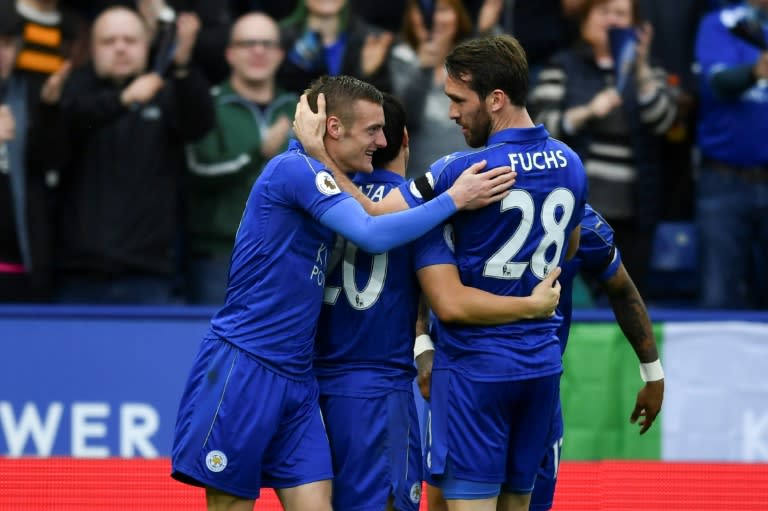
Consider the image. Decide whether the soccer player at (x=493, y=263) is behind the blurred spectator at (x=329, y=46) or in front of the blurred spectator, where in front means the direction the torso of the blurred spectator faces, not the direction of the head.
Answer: in front

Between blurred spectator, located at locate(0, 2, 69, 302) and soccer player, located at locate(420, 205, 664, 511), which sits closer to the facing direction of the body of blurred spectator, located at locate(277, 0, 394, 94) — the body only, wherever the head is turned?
the soccer player

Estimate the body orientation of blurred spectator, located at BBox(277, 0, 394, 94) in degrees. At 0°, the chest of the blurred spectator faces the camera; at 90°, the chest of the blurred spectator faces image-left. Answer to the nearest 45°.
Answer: approximately 0°

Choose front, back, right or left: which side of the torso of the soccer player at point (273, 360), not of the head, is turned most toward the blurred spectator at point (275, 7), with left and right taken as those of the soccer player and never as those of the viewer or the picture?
left

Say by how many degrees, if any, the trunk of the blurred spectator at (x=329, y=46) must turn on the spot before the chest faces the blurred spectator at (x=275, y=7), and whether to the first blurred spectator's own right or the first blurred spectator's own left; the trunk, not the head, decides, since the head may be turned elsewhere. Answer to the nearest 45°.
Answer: approximately 135° to the first blurred spectator's own right

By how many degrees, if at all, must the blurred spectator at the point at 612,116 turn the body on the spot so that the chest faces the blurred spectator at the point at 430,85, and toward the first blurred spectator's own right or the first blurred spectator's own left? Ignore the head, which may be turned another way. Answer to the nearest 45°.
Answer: approximately 90° to the first blurred spectator's own right

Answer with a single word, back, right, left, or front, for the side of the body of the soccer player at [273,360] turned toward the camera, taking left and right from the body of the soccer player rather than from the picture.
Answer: right

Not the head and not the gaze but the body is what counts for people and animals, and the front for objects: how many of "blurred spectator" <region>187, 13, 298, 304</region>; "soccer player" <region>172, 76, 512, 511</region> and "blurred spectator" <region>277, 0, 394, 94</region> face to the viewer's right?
1

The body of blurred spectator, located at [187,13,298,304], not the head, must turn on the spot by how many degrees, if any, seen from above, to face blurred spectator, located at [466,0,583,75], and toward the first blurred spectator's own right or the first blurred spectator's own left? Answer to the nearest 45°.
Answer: approximately 90° to the first blurred spectator's own left

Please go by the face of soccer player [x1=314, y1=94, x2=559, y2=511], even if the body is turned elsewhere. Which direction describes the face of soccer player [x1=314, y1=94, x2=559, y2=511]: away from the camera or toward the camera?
away from the camera
